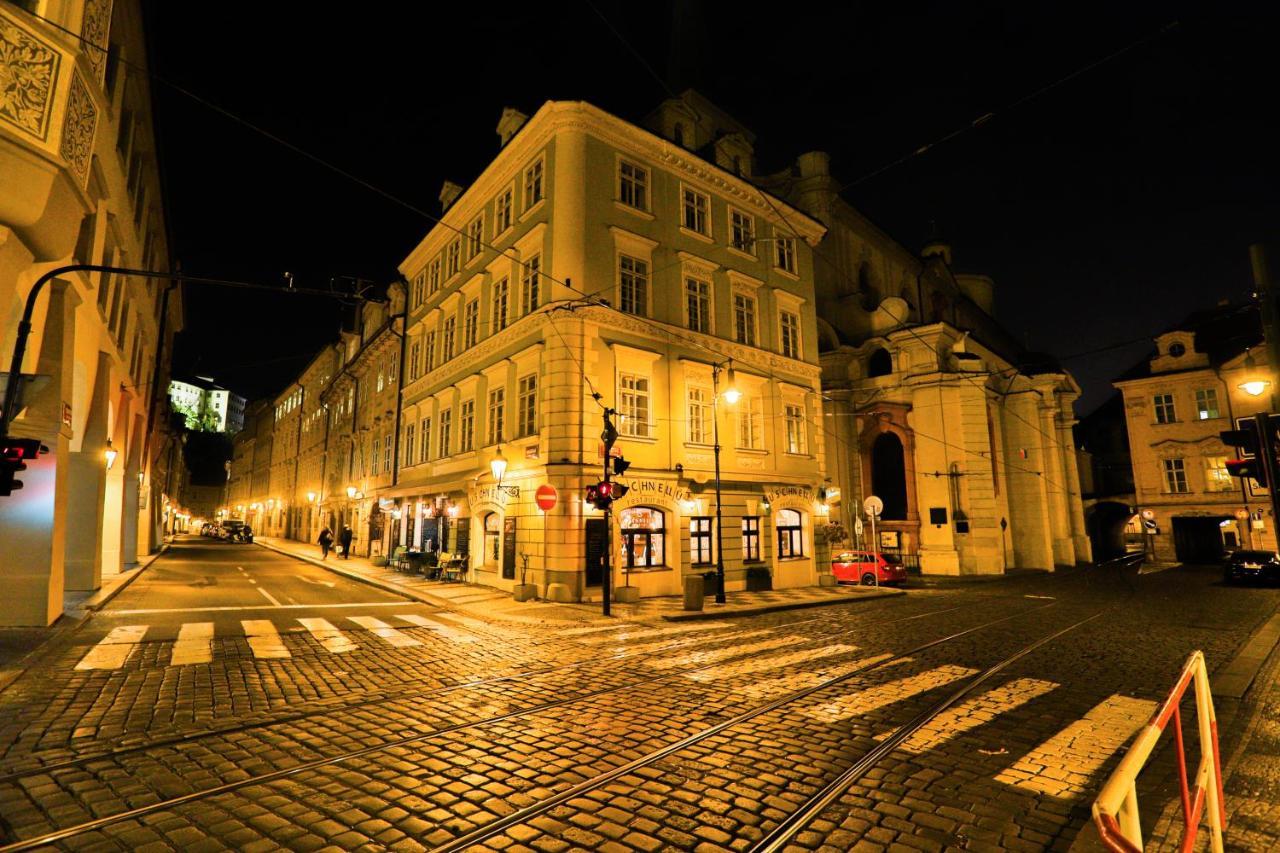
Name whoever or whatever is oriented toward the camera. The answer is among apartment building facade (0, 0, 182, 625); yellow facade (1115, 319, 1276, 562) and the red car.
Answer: the yellow facade

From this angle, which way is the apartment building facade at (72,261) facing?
to the viewer's right

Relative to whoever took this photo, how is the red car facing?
facing away from the viewer and to the left of the viewer

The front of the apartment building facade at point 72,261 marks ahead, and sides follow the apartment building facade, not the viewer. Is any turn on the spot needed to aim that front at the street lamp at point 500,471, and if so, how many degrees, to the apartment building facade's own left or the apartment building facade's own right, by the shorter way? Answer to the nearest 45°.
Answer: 0° — it already faces it

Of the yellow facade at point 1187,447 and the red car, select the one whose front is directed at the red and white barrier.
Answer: the yellow facade

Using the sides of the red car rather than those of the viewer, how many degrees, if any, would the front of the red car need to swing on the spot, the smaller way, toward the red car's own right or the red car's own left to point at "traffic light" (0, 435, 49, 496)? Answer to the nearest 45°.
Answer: approximately 90° to the red car's own left

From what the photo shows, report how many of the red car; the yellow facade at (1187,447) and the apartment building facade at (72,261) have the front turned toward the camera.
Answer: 1

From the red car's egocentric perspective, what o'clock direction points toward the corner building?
The corner building is roughly at 9 o'clock from the red car.

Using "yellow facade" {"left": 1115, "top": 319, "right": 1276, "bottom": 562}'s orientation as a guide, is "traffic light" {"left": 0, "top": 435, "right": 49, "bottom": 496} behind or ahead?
ahead

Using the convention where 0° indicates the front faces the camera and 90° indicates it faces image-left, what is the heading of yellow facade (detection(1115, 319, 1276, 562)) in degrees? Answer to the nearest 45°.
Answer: approximately 0°

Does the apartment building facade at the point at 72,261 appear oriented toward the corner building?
yes

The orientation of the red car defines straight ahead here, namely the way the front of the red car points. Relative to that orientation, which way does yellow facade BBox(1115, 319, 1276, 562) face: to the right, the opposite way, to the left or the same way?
to the left

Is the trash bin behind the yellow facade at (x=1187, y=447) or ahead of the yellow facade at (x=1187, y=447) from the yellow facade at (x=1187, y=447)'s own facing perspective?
ahead
